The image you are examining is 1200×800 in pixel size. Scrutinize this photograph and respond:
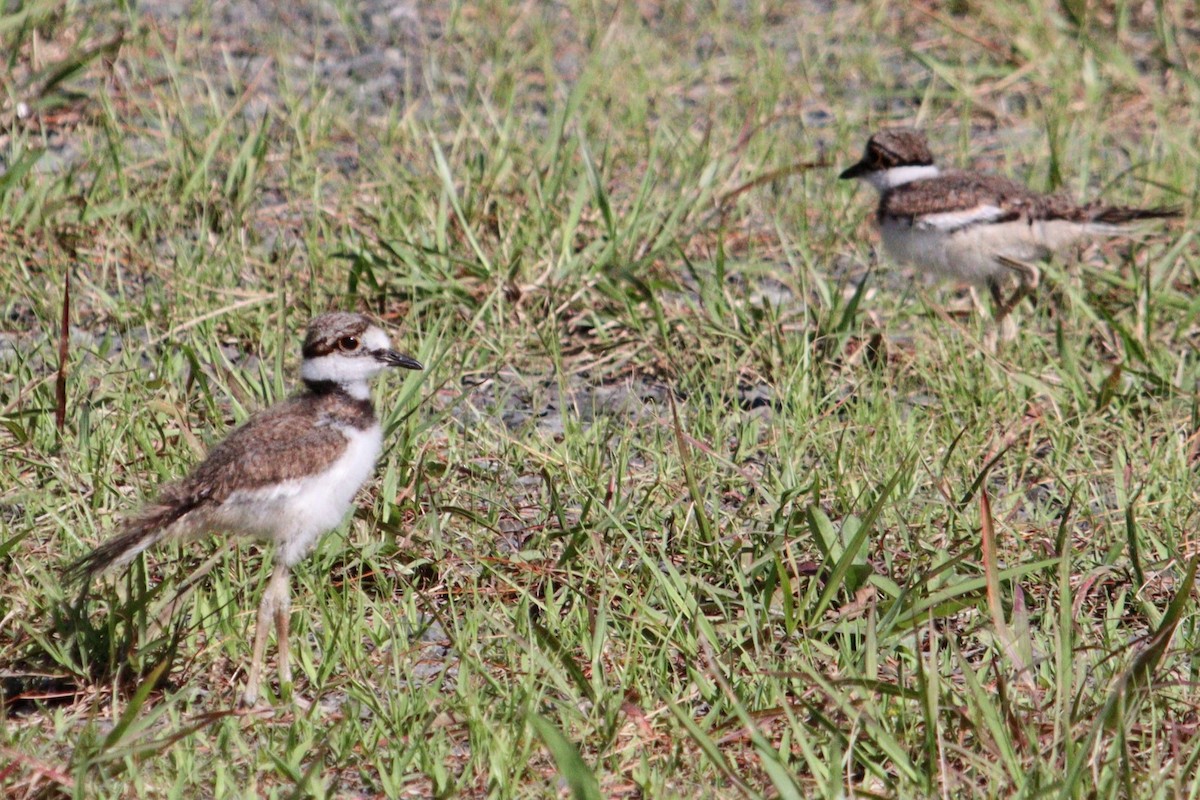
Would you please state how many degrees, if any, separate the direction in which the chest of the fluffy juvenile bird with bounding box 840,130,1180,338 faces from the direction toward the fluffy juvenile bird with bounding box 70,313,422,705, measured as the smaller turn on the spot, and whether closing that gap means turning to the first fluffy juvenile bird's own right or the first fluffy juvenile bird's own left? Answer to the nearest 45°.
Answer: approximately 45° to the first fluffy juvenile bird's own left

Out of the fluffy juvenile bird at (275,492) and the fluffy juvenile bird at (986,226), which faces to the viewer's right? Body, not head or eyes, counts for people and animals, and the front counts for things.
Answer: the fluffy juvenile bird at (275,492)

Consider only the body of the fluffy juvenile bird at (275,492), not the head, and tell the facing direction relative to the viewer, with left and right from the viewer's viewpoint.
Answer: facing to the right of the viewer

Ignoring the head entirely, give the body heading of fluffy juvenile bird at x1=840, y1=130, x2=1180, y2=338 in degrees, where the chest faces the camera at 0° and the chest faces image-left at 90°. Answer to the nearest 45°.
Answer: approximately 90°

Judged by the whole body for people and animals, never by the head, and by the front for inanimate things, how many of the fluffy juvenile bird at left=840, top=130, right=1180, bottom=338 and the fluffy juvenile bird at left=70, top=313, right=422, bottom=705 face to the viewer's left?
1
